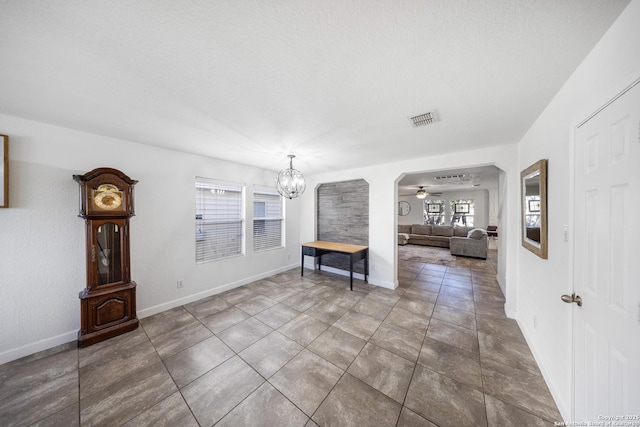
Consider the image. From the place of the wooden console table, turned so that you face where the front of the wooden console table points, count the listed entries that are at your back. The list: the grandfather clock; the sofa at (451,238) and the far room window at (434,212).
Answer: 2

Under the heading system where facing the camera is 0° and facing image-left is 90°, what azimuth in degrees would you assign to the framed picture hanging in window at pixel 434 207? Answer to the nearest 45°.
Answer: approximately 0°

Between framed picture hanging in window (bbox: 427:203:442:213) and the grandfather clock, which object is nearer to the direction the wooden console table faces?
the grandfather clock

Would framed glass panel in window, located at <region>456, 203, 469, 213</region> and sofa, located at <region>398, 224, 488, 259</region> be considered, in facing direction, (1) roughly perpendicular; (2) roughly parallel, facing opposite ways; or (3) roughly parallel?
roughly parallel

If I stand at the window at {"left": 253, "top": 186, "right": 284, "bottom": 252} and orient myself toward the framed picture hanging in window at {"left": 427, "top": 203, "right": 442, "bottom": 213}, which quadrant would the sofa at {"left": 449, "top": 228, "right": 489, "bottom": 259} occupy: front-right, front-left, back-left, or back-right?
front-right

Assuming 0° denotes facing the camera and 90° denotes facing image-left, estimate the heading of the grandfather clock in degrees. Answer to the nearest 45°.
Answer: approximately 315°

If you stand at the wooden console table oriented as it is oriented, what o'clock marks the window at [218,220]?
The window is roughly at 1 o'clock from the wooden console table.

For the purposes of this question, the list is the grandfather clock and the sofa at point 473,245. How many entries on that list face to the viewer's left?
1

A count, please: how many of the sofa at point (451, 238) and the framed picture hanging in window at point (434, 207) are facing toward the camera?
2

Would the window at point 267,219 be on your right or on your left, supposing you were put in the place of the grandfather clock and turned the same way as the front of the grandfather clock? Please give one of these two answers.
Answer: on your left

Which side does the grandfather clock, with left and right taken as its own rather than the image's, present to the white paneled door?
front

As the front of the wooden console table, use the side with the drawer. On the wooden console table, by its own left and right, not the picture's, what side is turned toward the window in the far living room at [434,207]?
back

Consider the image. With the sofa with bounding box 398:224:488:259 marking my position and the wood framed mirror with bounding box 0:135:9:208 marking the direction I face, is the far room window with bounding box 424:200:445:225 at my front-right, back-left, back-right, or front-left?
back-right

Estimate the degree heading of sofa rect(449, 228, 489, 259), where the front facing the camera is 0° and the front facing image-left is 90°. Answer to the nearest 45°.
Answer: approximately 90°

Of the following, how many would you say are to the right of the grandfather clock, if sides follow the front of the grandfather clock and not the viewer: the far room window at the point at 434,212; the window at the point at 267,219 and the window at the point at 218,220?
0

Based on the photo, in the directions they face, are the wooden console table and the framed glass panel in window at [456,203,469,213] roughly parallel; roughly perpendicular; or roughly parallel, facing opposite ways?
roughly parallel
